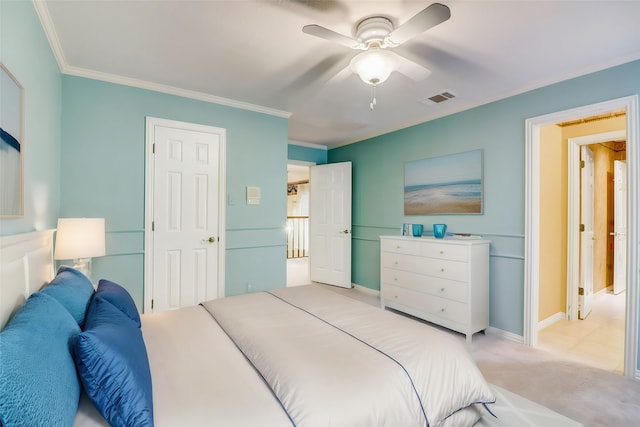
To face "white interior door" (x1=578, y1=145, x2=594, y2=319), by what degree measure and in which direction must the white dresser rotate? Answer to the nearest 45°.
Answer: approximately 180°

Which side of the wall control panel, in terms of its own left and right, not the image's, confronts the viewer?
front

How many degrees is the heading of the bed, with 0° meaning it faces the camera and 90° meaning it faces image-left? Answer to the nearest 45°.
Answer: approximately 270°

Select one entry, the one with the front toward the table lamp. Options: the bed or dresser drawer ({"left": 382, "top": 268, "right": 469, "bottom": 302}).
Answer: the dresser drawer

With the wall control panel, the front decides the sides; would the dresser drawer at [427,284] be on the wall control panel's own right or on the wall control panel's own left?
on the wall control panel's own left

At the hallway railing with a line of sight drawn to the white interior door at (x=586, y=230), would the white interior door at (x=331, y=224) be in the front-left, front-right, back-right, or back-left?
front-right

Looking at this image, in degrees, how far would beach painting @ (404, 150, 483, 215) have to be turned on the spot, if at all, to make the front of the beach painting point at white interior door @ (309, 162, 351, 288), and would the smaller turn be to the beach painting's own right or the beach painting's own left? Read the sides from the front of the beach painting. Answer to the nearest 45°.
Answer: approximately 90° to the beach painting's own right

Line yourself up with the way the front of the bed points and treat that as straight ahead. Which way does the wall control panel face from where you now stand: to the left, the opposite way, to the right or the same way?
to the right

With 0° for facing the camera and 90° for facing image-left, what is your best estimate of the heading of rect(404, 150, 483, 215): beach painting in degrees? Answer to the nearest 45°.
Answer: approximately 45°

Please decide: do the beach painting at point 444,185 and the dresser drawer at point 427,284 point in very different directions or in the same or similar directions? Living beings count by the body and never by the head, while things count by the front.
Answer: same or similar directions

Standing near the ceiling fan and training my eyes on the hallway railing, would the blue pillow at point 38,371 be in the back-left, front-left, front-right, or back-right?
back-left

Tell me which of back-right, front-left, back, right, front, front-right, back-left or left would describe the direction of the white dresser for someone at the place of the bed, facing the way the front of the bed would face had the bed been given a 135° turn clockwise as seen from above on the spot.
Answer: back

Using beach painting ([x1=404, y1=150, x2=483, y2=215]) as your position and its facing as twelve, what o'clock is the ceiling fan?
The ceiling fan is roughly at 11 o'clock from the beach painting.

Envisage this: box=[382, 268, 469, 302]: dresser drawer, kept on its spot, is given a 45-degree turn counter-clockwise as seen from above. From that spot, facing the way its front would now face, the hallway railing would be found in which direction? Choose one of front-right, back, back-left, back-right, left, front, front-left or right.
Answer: back-right

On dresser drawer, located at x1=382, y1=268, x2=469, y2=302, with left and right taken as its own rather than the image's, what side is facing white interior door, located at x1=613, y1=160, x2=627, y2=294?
back

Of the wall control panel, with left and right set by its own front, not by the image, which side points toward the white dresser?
left

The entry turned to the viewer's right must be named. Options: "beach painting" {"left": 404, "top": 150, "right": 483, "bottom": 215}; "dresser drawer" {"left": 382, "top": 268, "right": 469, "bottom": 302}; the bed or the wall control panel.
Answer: the bed

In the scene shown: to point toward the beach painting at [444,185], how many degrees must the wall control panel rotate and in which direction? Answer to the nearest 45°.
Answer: approximately 90° to its left

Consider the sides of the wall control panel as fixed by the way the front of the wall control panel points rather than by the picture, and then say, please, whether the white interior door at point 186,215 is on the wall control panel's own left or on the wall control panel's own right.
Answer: on the wall control panel's own right

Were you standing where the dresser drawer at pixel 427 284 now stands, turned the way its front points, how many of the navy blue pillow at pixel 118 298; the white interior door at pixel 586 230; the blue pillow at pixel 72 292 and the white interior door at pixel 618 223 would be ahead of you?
2
